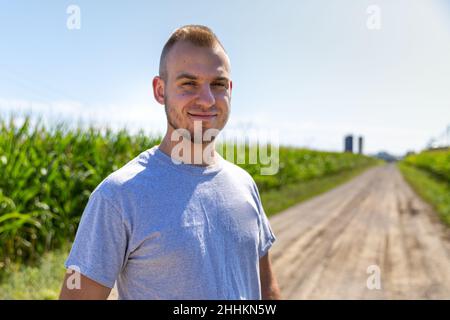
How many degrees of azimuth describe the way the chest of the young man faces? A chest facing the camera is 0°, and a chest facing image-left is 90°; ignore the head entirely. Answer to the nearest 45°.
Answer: approximately 315°
